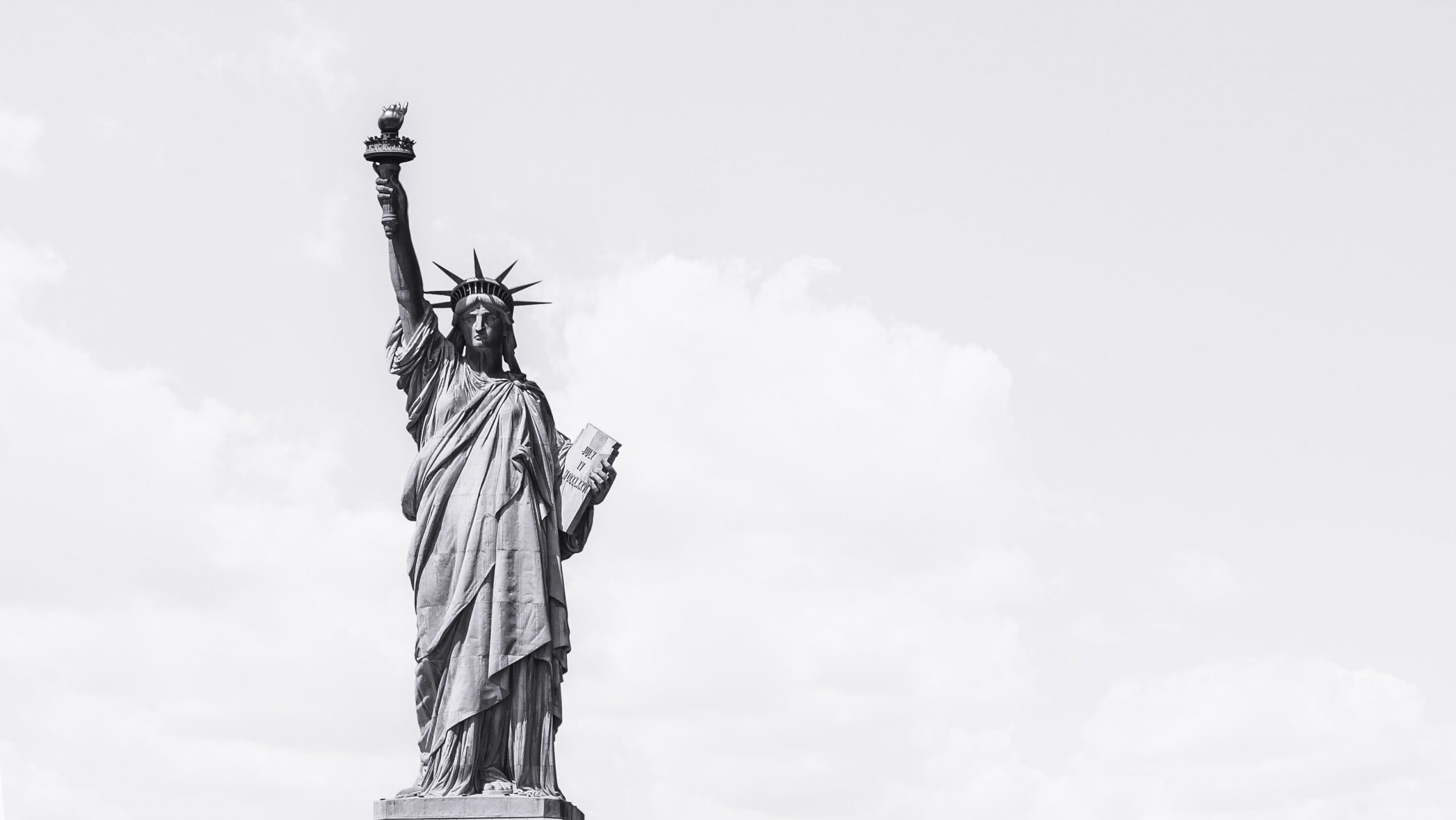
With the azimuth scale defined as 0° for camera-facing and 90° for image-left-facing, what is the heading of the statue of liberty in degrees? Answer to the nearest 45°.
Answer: approximately 0°
